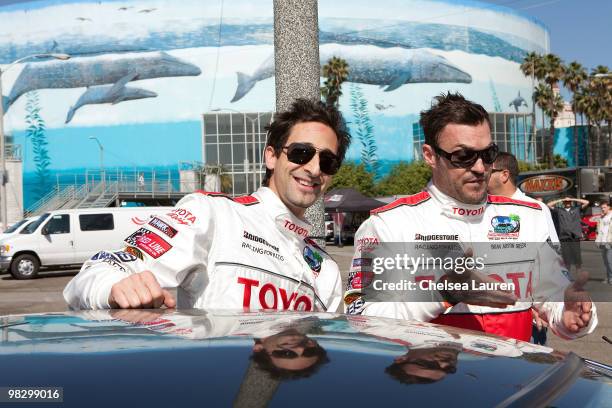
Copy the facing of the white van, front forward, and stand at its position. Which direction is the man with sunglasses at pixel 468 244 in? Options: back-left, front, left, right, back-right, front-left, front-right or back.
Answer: left

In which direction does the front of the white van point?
to the viewer's left

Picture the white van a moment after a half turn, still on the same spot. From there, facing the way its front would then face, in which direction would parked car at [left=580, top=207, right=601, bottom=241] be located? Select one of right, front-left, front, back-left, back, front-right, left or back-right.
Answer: front

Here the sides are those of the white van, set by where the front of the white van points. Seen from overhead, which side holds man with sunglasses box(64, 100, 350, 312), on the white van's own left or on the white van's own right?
on the white van's own left

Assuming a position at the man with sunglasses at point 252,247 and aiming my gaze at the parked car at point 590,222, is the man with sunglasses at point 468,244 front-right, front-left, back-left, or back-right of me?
front-right
